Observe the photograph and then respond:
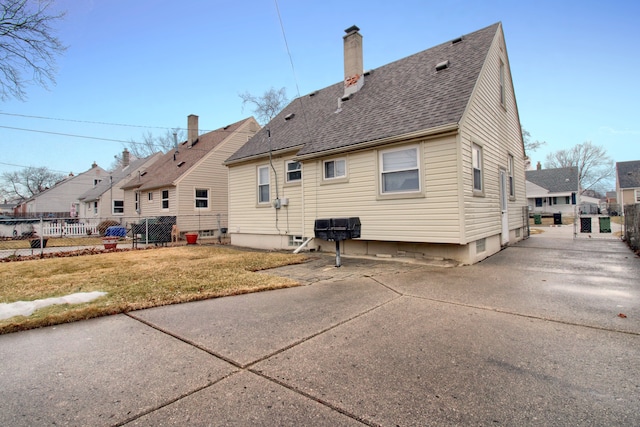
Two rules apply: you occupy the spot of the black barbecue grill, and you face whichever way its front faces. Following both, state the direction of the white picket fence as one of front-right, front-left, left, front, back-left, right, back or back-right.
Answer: back-right

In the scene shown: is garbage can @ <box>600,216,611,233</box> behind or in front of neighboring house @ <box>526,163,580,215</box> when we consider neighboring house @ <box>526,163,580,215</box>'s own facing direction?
in front

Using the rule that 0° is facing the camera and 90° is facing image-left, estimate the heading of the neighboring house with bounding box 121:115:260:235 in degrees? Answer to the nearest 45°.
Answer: approximately 225°

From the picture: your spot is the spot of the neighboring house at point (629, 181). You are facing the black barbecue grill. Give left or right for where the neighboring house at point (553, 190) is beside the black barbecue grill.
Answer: right

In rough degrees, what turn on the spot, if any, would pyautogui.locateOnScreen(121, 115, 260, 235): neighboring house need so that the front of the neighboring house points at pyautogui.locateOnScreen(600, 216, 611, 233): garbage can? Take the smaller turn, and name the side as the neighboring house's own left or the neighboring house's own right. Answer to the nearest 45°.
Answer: approximately 90° to the neighboring house's own right

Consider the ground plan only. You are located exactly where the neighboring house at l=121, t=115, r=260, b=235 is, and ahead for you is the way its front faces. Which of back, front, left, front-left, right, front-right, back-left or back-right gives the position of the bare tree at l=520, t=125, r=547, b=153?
front-right

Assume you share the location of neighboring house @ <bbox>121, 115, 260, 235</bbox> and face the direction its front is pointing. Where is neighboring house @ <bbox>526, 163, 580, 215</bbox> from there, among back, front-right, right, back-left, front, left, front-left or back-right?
front-right

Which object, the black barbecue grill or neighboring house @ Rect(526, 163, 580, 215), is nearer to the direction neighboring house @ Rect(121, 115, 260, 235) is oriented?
the neighboring house

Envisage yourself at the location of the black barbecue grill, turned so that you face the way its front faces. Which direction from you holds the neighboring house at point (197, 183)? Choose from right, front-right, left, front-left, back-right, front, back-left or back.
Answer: back-right

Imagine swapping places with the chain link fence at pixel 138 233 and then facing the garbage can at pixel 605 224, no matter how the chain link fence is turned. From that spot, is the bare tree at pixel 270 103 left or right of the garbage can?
left

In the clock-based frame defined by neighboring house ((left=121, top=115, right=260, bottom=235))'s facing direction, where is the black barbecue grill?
The black barbecue grill is roughly at 4 o'clock from the neighboring house.
